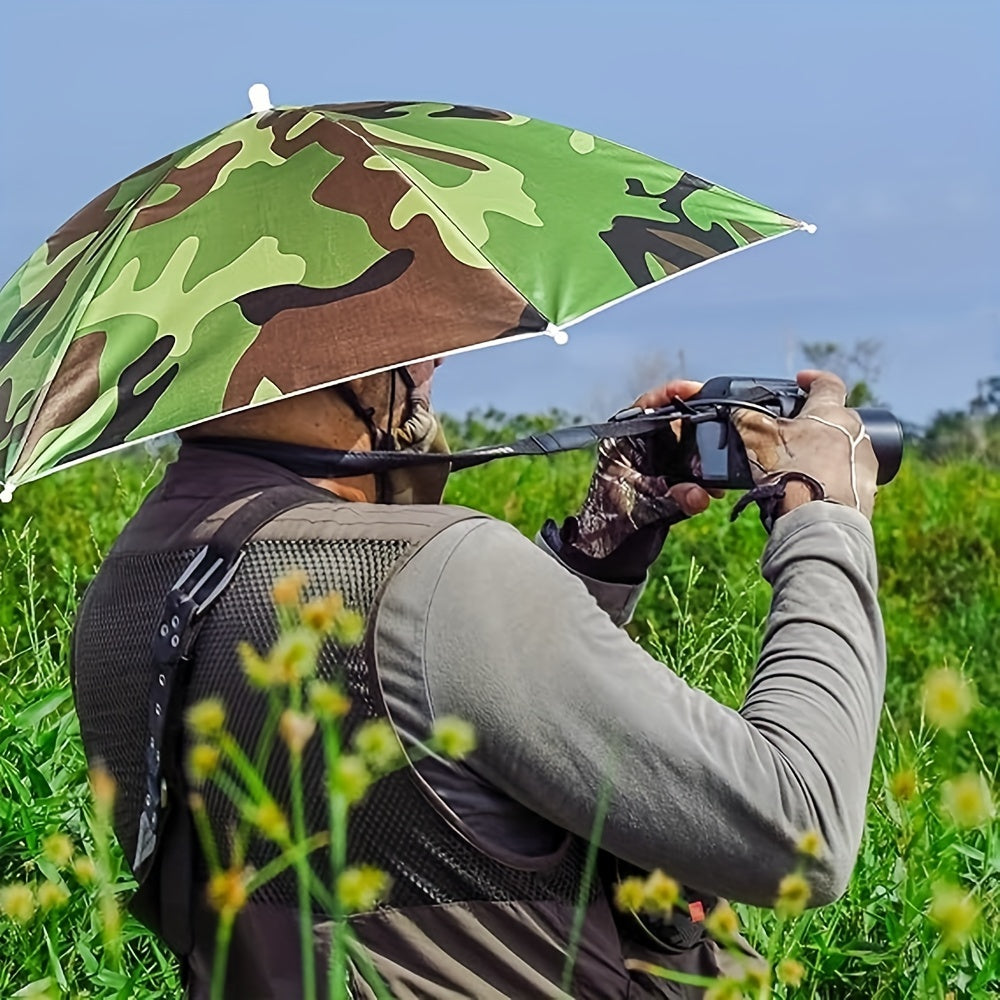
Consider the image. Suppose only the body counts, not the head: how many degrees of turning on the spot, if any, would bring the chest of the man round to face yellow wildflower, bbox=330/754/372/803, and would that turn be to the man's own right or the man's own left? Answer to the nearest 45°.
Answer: approximately 135° to the man's own right

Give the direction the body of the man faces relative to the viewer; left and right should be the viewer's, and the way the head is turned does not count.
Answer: facing away from the viewer and to the right of the viewer
